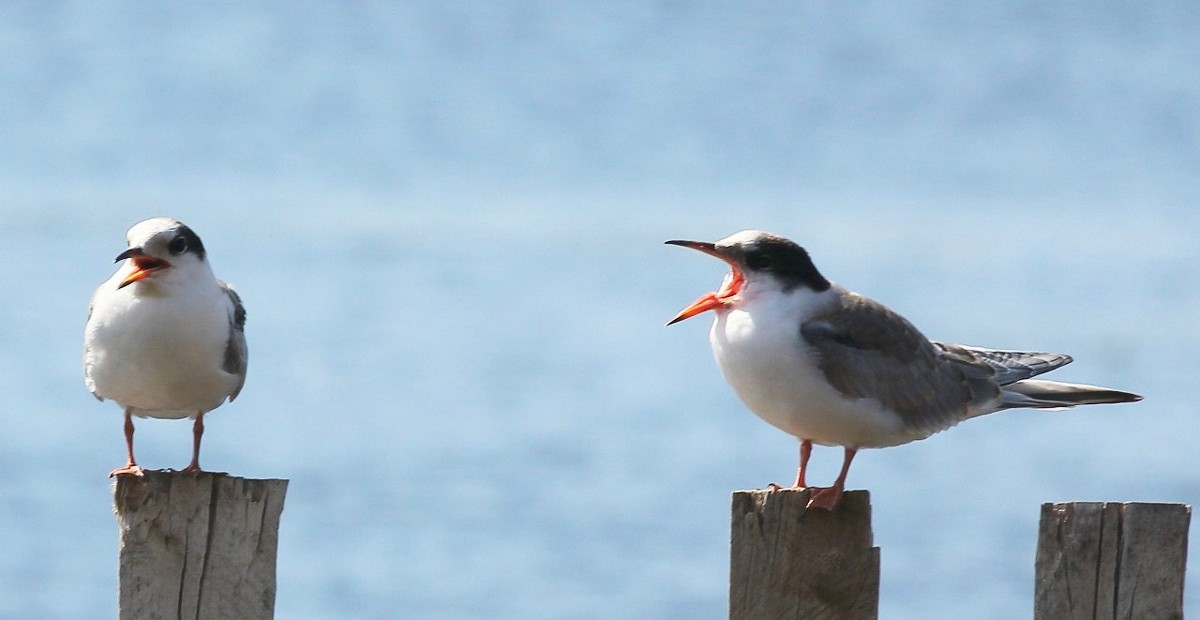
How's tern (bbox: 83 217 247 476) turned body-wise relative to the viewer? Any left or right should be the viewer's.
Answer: facing the viewer

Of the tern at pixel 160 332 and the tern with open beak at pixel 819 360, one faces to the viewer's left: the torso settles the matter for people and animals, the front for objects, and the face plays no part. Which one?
the tern with open beak

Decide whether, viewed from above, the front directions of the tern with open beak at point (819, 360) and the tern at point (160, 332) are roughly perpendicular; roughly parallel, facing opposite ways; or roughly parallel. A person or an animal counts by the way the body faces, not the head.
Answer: roughly perpendicular

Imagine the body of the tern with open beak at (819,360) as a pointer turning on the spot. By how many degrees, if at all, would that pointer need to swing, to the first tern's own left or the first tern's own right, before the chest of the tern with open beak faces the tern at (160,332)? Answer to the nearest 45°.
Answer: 0° — it already faces it

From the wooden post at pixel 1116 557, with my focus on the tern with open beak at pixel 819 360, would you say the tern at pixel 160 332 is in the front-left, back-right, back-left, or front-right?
front-left

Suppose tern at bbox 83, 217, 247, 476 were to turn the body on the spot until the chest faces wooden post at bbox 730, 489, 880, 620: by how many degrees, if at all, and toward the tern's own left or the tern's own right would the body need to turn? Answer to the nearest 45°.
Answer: approximately 45° to the tern's own left

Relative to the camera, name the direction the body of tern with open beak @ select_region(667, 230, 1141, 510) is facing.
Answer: to the viewer's left

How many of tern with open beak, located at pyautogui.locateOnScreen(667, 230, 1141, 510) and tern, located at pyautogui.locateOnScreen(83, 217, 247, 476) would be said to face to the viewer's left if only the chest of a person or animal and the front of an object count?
1

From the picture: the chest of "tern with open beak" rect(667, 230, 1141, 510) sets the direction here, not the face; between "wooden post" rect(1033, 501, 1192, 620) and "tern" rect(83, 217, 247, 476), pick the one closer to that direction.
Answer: the tern
